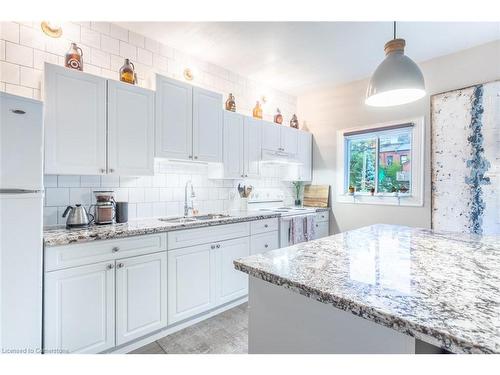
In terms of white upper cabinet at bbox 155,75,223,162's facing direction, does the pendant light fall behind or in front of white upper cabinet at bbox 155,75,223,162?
in front

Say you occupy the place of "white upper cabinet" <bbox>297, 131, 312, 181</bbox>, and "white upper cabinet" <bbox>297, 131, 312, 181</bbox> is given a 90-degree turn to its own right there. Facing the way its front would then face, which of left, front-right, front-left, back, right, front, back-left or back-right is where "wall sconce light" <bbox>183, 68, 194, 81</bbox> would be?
front

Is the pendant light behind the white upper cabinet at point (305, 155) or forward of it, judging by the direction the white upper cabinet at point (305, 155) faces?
forward

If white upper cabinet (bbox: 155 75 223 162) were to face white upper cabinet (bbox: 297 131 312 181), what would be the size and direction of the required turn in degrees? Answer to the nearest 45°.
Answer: approximately 90° to its left

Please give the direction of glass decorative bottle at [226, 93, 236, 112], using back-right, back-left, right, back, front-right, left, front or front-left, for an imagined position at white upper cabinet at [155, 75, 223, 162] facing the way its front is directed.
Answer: left

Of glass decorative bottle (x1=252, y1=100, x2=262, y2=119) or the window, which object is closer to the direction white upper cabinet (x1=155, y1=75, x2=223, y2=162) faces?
the window

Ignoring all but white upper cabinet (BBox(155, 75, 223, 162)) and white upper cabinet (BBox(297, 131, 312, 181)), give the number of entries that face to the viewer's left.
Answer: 0

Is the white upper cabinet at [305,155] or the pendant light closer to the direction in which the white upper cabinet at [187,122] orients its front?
the pendant light

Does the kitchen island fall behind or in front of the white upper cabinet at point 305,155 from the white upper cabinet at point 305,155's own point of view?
in front

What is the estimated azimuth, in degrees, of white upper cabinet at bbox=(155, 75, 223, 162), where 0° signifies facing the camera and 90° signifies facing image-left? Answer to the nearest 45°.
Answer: approximately 315°

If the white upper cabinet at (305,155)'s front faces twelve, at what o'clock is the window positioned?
The window is roughly at 11 o'clock from the white upper cabinet.

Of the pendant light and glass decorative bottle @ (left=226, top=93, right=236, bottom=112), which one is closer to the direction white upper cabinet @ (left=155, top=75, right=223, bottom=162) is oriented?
the pendant light

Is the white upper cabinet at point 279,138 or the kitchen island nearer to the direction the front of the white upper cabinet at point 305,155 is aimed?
the kitchen island
